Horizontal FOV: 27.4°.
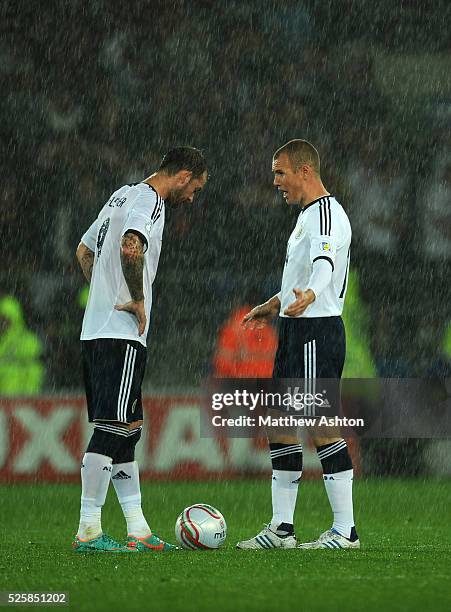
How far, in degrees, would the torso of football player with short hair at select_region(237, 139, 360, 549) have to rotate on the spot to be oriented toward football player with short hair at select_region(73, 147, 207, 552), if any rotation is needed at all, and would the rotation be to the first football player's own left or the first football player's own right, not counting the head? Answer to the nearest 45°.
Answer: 0° — they already face them

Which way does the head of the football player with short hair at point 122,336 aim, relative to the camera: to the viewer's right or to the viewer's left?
to the viewer's right

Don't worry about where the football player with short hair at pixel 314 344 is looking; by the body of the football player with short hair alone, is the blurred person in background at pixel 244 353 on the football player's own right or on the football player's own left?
on the football player's own right

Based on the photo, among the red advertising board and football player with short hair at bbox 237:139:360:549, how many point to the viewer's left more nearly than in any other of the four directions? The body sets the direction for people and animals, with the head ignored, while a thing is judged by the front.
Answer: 1

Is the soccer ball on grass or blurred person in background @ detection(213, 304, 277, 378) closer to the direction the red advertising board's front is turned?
the soccer ball on grass

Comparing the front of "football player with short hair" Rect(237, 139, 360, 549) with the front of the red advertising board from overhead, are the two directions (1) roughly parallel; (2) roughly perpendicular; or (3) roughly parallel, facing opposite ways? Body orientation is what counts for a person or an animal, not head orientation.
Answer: roughly perpendicular

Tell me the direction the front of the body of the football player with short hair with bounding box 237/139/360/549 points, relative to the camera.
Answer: to the viewer's left

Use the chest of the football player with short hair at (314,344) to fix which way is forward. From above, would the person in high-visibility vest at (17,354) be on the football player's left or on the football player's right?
on the football player's right

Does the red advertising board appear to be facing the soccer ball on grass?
yes
